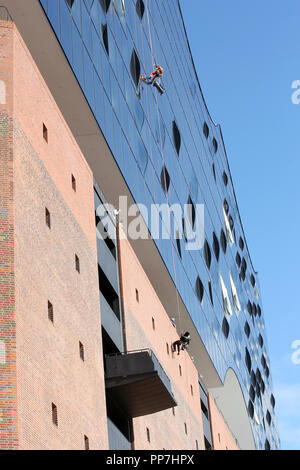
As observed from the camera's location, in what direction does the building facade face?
facing the viewer and to the right of the viewer
